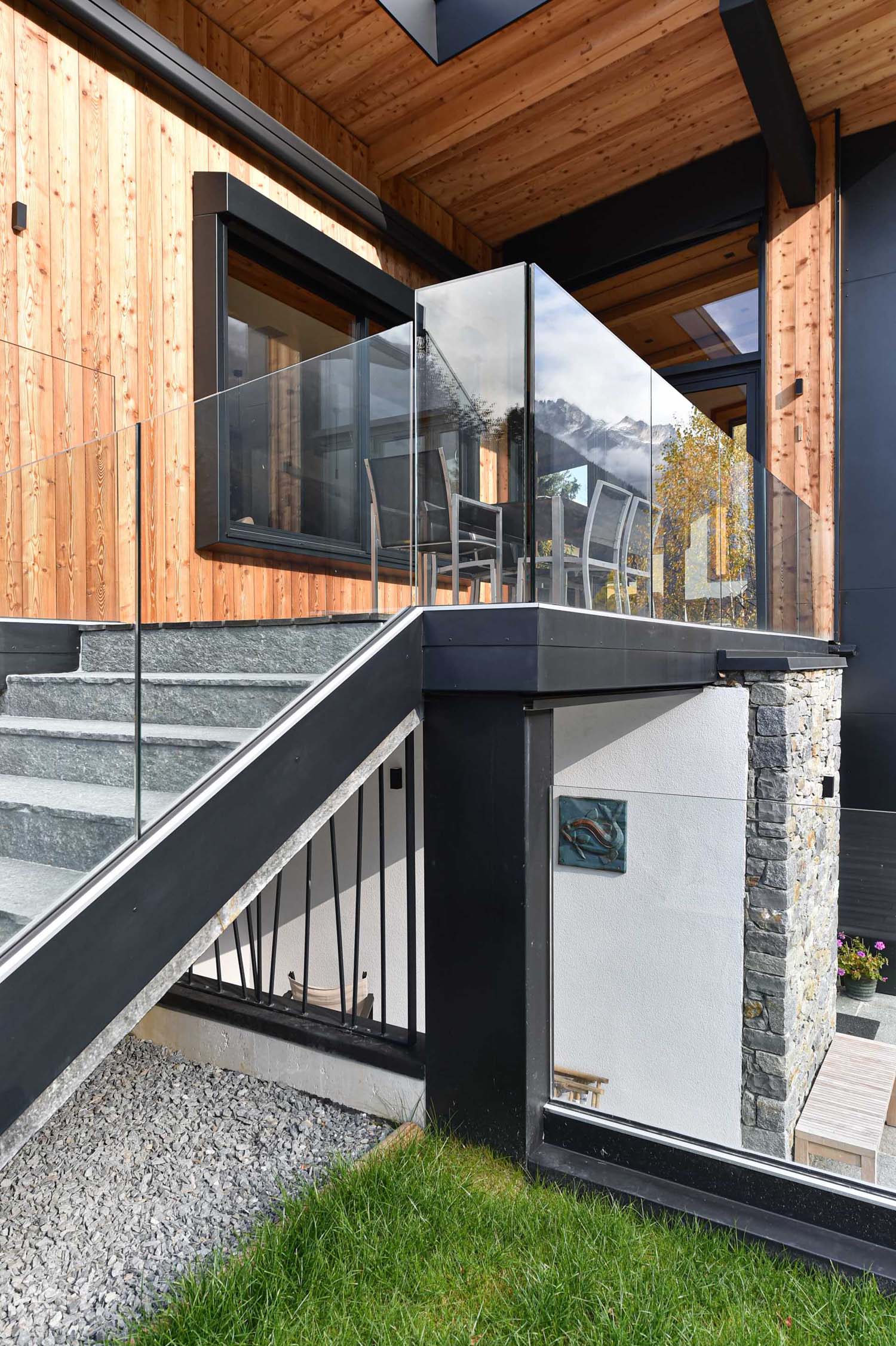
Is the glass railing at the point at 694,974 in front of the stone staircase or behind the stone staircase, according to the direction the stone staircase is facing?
behind

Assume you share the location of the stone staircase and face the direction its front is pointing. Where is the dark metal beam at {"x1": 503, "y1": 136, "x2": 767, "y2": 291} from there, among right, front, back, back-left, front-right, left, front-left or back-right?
back

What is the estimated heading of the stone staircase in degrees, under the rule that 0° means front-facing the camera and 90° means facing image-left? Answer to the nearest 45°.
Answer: approximately 45°

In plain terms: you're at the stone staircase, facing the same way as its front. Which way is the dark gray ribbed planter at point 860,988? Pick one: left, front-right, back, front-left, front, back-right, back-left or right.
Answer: back-left

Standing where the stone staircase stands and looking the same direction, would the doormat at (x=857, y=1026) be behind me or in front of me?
behind

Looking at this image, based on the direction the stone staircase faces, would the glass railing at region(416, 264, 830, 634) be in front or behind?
behind

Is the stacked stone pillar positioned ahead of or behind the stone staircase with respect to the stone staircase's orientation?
behind

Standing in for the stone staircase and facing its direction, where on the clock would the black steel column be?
The black steel column is roughly at 7 o'clock from the stone staircase.
